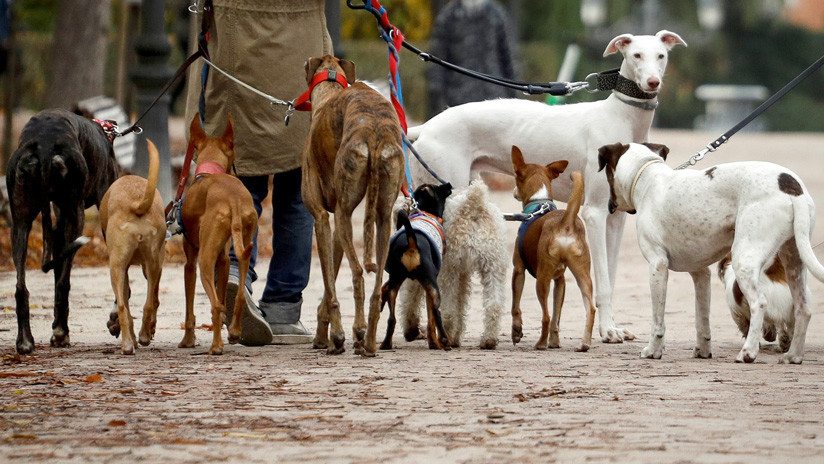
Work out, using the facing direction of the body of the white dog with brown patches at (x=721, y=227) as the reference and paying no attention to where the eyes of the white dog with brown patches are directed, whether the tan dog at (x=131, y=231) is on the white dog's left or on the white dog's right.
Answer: on the white dog's left

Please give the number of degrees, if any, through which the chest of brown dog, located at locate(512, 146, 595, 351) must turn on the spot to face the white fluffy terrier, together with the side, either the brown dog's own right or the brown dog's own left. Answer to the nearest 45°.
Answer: approximately 45° to the brown dog's own left

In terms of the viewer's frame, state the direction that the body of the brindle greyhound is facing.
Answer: away from the camera

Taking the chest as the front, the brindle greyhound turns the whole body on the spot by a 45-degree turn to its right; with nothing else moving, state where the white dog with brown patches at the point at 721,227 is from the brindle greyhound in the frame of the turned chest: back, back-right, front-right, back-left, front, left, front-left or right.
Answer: front-right

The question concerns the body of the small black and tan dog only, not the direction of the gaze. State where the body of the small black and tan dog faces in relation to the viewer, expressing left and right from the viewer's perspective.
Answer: facing away from the viewer and to the right of the viewer

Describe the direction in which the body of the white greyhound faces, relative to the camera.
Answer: to the viewer's right

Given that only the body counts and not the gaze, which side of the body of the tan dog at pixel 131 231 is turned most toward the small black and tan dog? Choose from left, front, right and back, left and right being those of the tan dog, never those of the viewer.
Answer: right

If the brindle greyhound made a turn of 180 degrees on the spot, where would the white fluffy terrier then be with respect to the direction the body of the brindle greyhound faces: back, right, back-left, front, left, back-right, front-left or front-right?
back-left

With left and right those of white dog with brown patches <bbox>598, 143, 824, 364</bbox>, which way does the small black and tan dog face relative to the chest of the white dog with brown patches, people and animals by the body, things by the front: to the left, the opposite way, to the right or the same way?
to the right

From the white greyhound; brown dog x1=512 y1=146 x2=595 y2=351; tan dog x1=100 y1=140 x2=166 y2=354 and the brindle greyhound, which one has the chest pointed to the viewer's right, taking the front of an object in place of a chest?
the white greyhound

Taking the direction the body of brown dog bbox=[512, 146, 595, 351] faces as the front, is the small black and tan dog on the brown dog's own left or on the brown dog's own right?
on the brown dog's own left

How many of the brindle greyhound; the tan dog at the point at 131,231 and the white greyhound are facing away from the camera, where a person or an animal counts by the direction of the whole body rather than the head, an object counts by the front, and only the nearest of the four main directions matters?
2

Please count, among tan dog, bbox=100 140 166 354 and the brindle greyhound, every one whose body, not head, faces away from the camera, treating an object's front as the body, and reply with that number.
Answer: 2

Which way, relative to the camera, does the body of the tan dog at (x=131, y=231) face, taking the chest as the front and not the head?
away from the camera

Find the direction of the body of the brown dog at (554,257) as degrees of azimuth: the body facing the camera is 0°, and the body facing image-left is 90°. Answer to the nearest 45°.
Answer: approximately 135°

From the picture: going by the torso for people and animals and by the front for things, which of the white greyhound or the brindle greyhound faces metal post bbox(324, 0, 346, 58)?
the brindle greyhound

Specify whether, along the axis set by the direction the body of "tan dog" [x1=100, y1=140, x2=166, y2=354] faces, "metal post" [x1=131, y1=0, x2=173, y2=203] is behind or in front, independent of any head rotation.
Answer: in front
